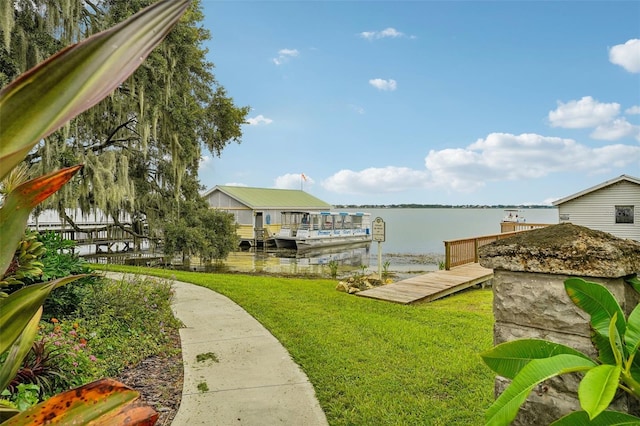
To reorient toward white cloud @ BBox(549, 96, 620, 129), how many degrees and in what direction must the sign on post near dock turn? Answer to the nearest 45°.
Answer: approximately 135° to its left

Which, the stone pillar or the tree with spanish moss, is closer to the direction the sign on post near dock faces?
the stone pillar

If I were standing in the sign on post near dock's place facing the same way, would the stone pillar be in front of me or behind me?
in front

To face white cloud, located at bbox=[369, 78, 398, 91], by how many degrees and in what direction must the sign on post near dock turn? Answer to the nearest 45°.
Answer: approximately 180°

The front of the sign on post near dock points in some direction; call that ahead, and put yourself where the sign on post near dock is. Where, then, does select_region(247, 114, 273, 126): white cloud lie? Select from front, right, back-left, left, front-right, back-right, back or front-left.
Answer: back-right

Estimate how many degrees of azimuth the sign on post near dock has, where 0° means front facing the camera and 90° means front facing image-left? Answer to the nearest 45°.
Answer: approximately 0°

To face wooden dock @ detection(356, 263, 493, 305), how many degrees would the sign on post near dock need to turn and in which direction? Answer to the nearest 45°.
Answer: approximately 45° to its left

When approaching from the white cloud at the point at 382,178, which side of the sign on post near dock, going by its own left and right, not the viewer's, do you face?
back
